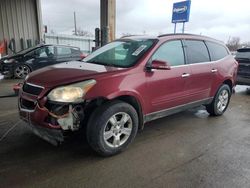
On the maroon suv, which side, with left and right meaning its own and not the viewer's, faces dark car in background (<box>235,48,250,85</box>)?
back

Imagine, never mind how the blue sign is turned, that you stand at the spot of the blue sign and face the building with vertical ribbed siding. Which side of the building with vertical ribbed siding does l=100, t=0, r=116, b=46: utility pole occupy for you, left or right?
left

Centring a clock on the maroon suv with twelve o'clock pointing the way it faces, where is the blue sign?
The blue sign is roughly at 5 o'clock from the maroon suv.

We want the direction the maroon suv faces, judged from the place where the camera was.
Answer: facing the viewer and to the left of the viewer

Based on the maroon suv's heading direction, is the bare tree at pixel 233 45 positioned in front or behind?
behind

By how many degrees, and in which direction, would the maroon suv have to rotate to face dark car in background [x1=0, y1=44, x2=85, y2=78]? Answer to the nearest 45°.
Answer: approximately 90° to its right

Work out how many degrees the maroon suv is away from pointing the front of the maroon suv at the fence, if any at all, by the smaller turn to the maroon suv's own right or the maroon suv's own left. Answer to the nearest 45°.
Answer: approximately 135° to the maroon suv's own right

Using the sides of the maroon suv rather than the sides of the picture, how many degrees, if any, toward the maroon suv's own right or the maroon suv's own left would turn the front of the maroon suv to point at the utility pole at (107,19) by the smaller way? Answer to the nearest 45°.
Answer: approximately 135° to the maroon suv's own right

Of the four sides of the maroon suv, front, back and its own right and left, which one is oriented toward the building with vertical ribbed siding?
right
